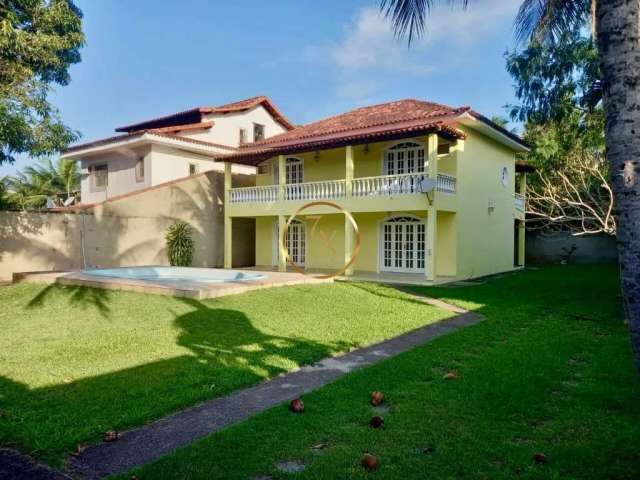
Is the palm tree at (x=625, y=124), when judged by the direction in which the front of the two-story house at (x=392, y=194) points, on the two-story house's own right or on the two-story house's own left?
on the two-story house's own left

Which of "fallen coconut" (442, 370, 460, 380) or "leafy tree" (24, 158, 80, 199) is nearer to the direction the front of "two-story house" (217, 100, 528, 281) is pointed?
the fallen coconut

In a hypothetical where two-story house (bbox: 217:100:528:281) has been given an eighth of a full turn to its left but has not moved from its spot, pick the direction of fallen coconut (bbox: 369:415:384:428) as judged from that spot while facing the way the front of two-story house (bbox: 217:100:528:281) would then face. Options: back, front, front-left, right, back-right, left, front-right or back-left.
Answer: front

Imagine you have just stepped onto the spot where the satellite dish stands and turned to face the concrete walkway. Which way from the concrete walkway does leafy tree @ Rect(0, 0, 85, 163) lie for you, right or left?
right

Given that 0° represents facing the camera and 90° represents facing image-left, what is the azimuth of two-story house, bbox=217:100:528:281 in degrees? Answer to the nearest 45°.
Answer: approximately 45°

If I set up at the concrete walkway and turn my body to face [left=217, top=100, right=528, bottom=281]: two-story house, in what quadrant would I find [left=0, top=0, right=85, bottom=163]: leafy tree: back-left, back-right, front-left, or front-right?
front-left

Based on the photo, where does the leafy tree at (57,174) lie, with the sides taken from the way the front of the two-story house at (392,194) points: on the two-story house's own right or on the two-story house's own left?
on the two-story house's own right

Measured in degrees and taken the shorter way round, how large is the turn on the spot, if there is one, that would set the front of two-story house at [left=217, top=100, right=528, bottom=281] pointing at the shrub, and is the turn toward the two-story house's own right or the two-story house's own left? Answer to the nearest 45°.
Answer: approximately 45° to the two-story house's own right

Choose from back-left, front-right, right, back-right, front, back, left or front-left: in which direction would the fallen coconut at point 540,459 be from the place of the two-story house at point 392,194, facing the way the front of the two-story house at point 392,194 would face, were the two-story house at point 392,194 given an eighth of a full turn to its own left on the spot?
front

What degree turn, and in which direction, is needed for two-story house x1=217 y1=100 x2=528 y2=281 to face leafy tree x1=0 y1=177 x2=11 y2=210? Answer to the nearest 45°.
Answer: approximately 45° to its right

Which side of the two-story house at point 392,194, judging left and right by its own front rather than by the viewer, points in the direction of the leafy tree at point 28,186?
right

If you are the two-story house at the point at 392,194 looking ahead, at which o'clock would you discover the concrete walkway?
The concrete walkway is roughly at 11 o'clock from the two-story house.
